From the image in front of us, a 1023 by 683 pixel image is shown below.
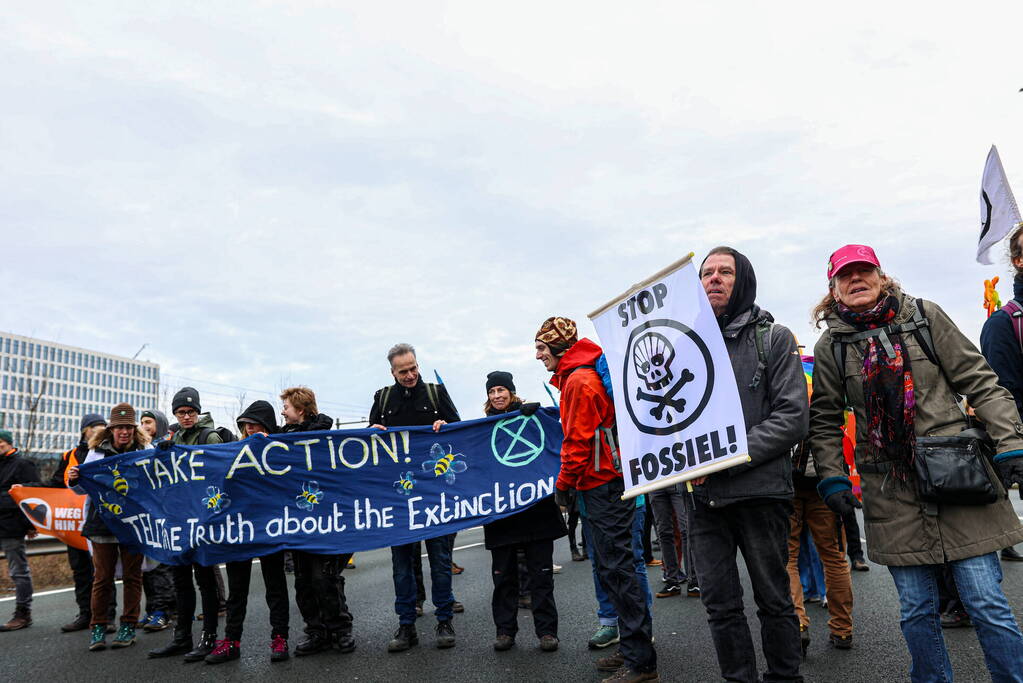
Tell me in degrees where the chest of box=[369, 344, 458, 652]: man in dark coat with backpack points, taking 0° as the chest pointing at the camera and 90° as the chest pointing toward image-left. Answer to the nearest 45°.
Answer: approximately 0°

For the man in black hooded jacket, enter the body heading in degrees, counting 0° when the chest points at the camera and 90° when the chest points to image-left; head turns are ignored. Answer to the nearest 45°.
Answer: approximately 45°

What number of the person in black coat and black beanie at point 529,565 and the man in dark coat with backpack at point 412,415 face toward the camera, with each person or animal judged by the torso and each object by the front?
2

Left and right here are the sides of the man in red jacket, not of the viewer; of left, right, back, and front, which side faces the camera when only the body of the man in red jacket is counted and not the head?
left

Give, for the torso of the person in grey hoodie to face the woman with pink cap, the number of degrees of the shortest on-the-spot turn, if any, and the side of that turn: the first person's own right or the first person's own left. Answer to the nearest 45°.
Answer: approximately 90° to the first person's own left

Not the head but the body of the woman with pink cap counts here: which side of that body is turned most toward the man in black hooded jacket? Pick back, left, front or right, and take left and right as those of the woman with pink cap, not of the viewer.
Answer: right

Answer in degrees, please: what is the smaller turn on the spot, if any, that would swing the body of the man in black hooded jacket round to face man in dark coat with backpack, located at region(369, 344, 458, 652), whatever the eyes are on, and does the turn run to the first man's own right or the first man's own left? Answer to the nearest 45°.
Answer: approximately 90° to the first man's own right

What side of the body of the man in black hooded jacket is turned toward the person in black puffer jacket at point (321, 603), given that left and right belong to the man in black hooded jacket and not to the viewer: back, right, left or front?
right
